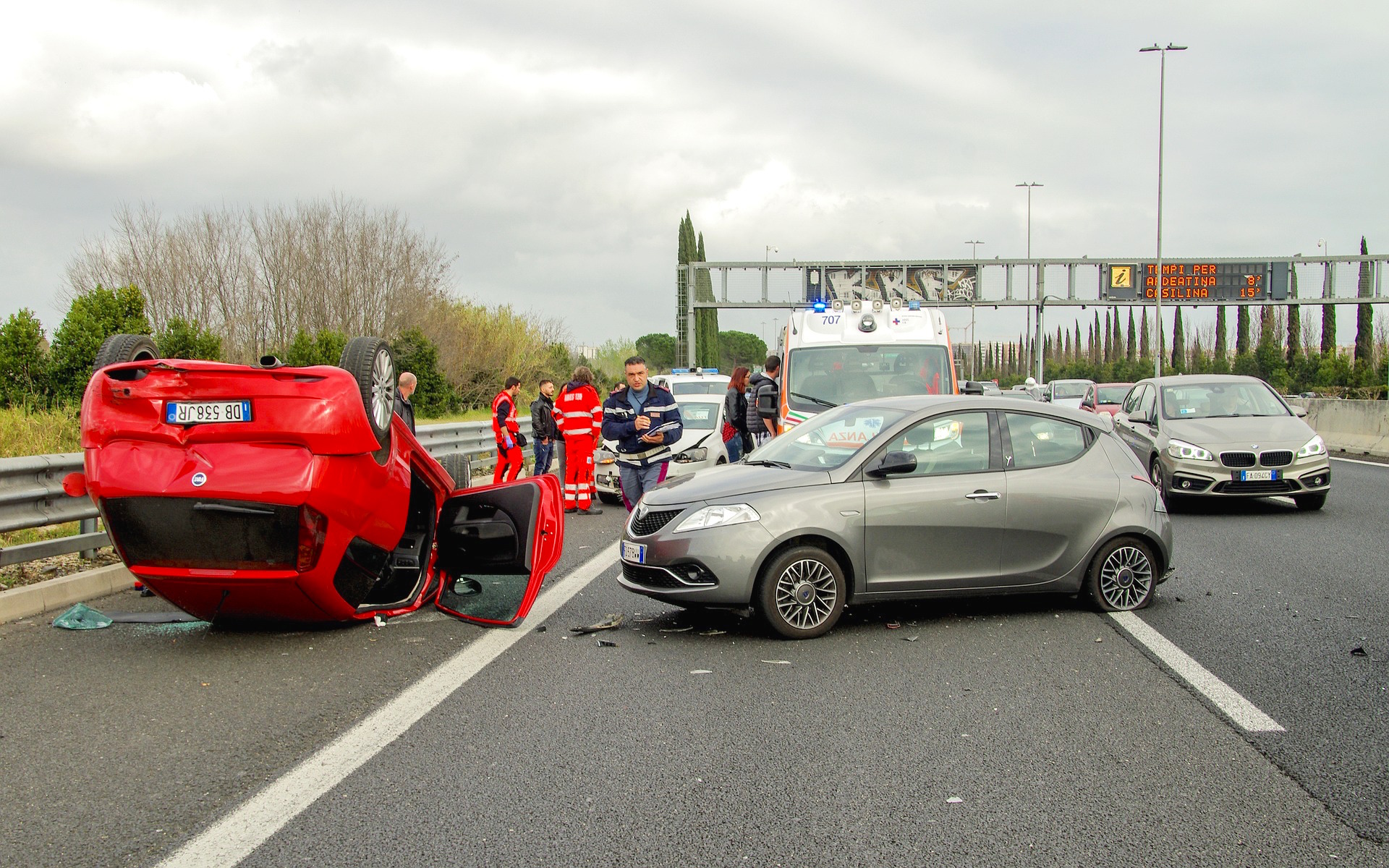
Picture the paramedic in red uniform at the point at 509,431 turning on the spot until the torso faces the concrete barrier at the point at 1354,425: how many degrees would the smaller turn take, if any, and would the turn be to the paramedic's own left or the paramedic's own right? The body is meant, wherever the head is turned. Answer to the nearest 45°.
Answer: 0° — they already face it

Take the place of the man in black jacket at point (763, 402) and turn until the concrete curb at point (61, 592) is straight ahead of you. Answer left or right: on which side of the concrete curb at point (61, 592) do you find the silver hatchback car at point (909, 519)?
left

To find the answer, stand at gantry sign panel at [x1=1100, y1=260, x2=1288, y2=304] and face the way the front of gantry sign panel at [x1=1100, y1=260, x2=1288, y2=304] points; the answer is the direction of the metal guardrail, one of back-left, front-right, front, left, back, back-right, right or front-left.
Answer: front

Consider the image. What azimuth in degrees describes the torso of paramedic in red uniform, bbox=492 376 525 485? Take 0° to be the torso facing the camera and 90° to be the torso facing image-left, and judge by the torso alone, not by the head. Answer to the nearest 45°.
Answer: approximately 270°

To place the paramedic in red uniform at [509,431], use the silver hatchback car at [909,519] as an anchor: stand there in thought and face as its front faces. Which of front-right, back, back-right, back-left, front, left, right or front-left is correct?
right

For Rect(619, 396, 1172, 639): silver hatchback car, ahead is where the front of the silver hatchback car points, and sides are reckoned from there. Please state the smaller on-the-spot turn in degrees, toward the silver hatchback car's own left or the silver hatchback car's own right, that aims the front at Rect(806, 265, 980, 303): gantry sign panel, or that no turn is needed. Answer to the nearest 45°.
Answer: approximately 135° to the silver hatchback car's own right

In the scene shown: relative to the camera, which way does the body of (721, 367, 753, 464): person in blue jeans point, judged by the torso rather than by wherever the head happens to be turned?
to the viewer's right

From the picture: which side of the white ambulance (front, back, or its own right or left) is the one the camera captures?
front

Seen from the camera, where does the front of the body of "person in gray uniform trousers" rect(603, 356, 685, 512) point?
toward the camera

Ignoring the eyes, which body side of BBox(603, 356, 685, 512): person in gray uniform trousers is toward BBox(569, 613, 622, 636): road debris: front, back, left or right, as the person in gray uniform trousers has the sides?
front

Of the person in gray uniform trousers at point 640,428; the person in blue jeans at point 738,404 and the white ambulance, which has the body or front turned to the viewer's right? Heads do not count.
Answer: the person in blue jeans at point 738,404
